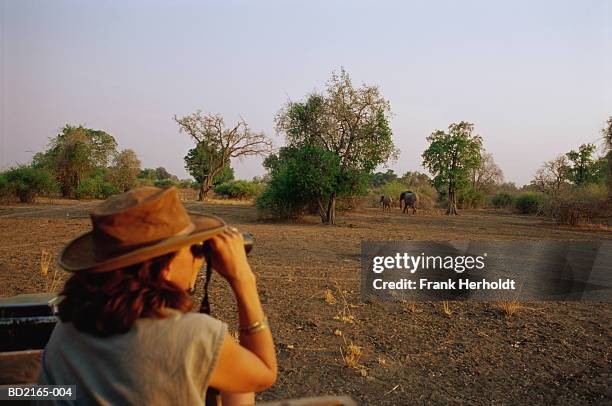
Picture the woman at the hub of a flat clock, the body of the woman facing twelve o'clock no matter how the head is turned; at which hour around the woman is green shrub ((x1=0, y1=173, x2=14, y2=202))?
The green shrub is roughly at 10 o'clock from the woman.

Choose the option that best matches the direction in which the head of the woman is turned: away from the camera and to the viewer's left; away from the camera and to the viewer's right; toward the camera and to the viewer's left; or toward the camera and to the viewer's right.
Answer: away from the camera and to the viewer's right

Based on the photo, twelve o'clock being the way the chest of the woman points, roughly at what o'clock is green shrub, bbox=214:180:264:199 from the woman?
The green shrub is roughly at 11 o'clock from the woman.

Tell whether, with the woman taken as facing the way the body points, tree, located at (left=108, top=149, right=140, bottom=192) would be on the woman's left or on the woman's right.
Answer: on the woman's left

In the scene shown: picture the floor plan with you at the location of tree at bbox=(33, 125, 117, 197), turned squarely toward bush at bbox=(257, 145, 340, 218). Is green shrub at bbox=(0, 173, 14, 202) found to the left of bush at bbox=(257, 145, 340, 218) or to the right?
right

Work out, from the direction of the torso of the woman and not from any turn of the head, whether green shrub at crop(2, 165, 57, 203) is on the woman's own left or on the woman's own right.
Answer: on the woman's own left

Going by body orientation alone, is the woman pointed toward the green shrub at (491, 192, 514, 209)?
yes

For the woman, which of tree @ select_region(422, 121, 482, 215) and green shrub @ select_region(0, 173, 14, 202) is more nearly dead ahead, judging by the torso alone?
the tree

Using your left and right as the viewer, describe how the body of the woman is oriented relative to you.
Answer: facing away from the viewer and to the right of the viewer
